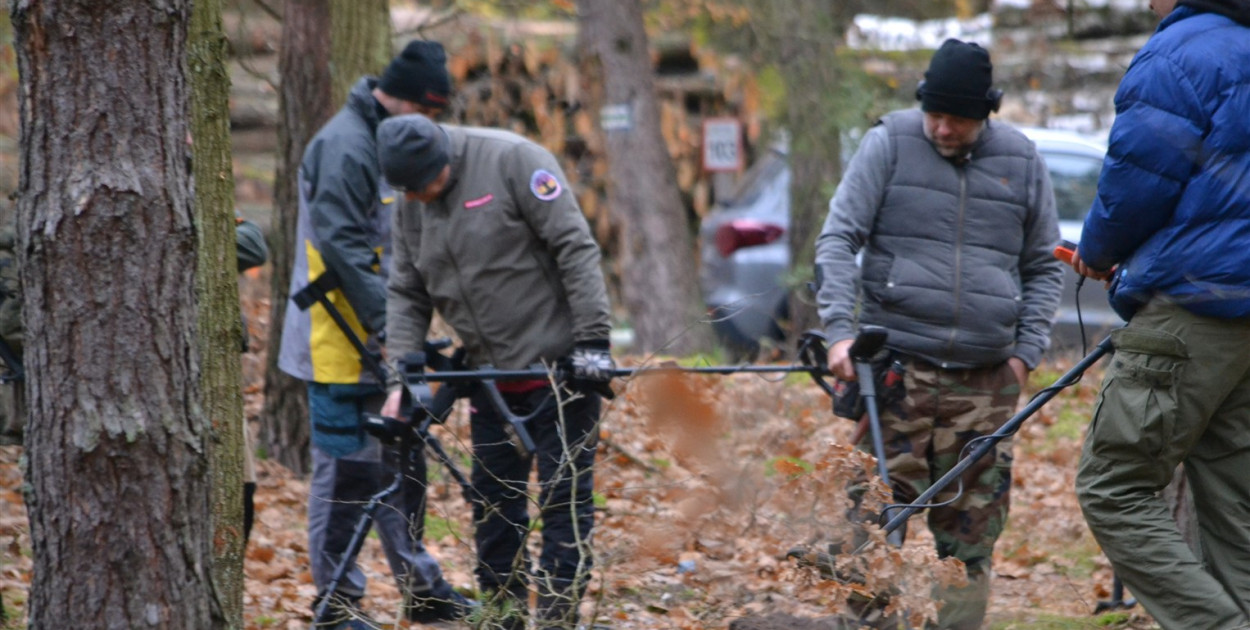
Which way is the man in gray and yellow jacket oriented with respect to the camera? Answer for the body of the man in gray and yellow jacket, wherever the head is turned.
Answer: to the viewer's right

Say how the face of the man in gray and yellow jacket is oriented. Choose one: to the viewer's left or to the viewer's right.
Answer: to the viewer's right

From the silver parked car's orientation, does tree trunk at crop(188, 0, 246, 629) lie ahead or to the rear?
to the rear

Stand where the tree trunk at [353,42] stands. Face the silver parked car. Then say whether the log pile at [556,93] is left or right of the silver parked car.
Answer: left

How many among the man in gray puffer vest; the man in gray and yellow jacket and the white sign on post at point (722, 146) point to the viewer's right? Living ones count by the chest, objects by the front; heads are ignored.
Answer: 1

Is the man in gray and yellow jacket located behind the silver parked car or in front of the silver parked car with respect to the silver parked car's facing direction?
behind

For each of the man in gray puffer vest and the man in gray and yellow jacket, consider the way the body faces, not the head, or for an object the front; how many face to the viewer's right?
1

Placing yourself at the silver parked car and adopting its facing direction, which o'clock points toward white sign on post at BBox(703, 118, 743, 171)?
The white sign on post is roughly at 6 o'clock from the silver parked car.

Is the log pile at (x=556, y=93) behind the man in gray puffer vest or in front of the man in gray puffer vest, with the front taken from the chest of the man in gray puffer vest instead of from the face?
behind

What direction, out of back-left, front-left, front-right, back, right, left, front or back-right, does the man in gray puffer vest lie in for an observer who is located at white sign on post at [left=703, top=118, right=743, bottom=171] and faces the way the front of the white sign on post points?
front

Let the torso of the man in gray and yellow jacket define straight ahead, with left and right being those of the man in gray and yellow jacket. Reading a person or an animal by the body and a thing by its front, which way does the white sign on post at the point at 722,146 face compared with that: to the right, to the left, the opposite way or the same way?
to the right

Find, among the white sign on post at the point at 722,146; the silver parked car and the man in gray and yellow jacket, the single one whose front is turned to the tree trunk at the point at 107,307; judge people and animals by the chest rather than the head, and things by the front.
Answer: the white sign on post

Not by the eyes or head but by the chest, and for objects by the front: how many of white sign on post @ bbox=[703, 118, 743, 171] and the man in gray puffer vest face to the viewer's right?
0

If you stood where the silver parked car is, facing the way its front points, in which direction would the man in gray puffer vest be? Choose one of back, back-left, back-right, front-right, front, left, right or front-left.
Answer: back-right

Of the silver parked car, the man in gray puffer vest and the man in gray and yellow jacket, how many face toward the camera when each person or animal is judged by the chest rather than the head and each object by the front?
1
